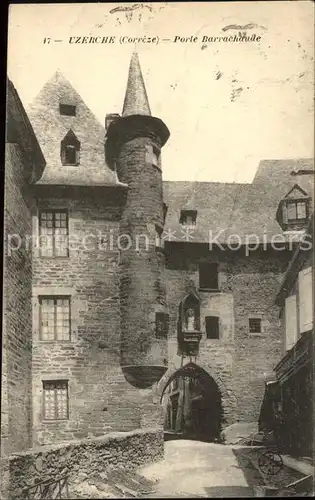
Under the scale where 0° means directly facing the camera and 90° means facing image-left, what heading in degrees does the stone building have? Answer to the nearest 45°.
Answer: approximately 0°
